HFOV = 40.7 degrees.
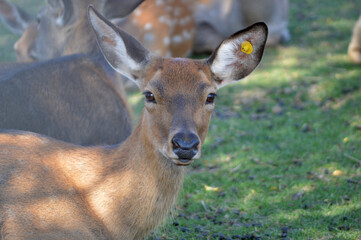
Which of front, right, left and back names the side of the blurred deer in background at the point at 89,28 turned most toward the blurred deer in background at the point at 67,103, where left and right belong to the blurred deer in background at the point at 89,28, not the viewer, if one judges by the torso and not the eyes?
left

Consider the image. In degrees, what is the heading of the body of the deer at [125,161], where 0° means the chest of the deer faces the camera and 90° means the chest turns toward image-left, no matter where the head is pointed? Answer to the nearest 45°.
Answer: approximately 315°

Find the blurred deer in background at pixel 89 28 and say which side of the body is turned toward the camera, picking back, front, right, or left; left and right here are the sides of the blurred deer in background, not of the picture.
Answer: left
